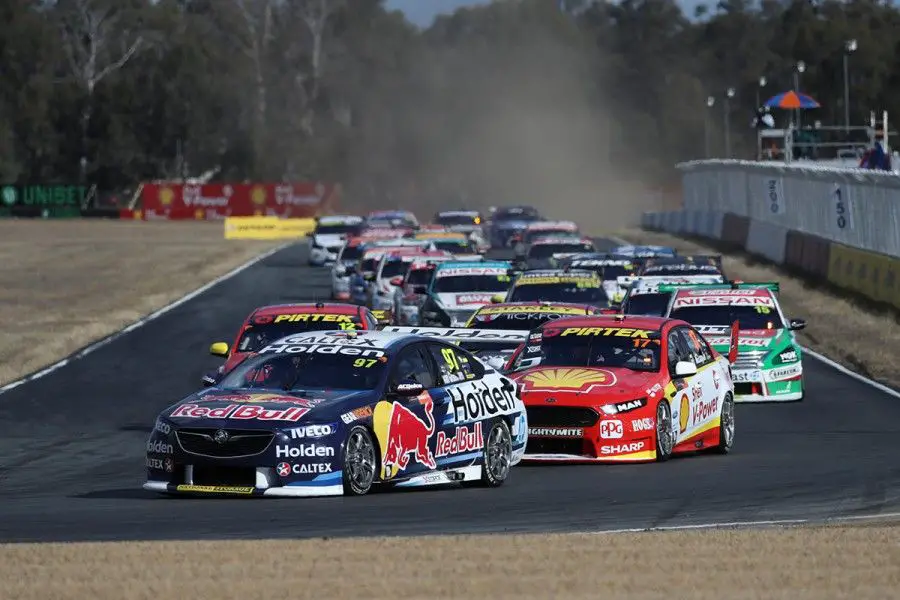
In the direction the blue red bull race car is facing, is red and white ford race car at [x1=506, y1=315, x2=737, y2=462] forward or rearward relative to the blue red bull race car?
rearward

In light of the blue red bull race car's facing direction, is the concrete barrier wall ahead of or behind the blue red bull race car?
behind

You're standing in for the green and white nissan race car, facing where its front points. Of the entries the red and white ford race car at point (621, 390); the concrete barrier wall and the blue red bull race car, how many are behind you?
1

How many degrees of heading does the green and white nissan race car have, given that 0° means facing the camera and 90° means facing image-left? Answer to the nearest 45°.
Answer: approximately 0°

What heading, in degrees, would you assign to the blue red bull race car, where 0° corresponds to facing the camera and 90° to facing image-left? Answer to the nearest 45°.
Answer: approximately 45°
